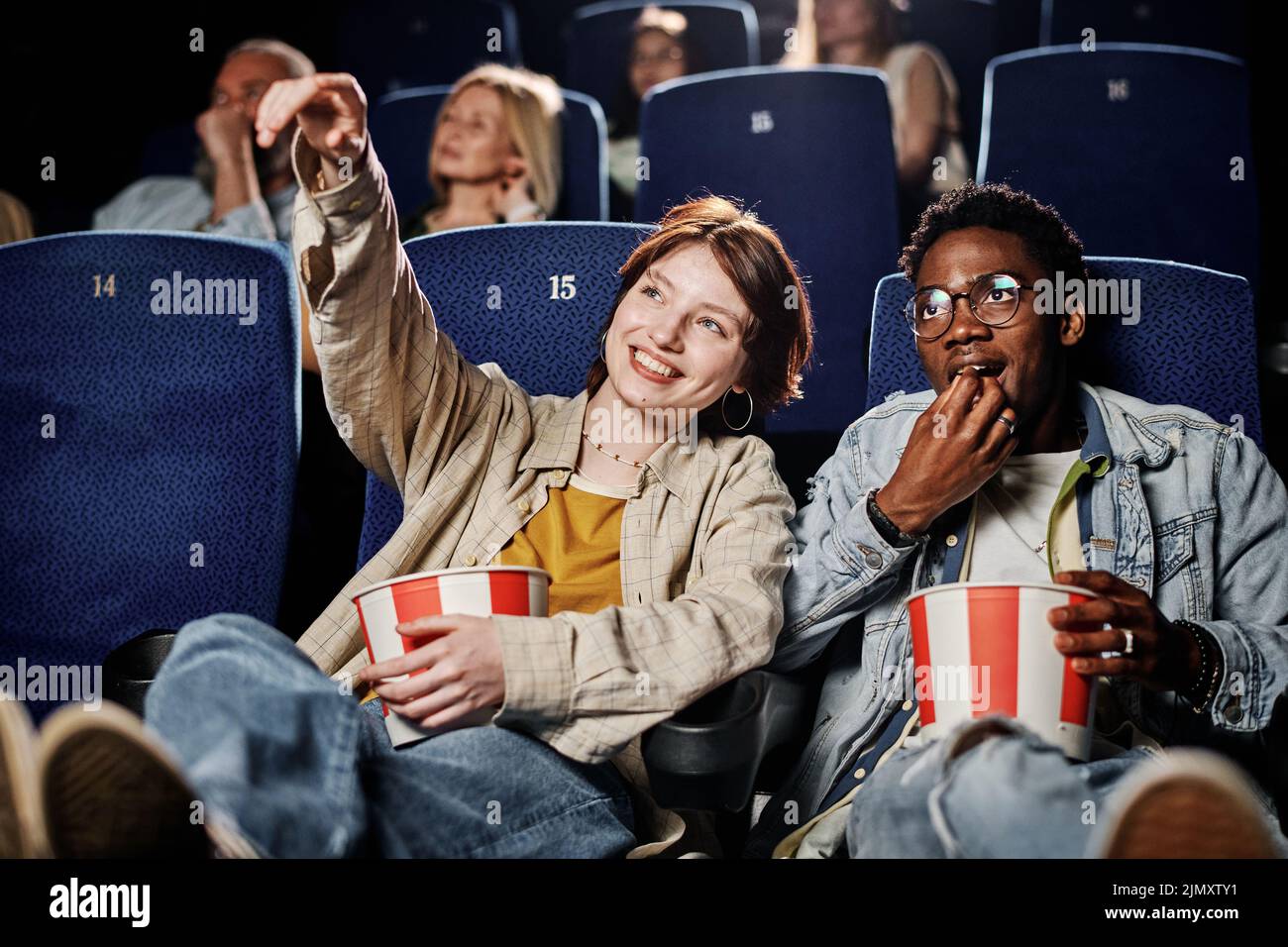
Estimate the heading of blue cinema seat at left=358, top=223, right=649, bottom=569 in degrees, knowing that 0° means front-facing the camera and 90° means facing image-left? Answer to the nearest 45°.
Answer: approximately 0°

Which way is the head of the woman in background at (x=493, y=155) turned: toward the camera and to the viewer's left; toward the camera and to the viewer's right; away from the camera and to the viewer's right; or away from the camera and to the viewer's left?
toward the camera and to the viewer's left

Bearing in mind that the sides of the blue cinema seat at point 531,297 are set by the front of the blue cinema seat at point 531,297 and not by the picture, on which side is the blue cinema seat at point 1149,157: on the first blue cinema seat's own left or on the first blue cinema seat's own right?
on the first blue cinema seat's own left

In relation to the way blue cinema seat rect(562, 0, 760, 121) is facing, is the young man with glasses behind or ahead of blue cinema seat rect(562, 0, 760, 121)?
ahead

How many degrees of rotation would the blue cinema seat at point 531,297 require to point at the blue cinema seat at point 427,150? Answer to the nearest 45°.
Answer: approximately 180°

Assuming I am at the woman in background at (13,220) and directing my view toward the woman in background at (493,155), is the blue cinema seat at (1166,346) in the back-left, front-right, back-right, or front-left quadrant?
front-right

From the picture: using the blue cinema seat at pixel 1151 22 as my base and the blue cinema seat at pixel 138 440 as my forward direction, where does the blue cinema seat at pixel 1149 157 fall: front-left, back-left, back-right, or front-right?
front-left

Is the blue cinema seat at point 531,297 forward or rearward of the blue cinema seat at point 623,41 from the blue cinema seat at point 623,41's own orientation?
forward

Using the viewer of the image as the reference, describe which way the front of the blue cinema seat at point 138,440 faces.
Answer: facing the viewer

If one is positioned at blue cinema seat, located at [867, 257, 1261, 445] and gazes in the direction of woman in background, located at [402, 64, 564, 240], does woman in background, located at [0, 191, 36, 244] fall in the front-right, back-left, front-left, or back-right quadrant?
front-left

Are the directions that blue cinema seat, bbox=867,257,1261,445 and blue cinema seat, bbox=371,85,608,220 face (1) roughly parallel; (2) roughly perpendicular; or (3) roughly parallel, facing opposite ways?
roughly parallel

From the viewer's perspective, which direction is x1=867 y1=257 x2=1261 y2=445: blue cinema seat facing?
toward the camera
